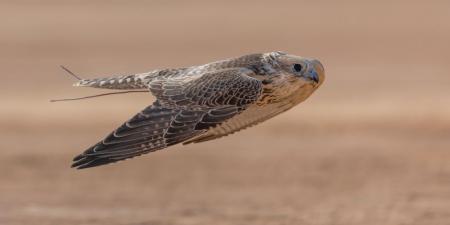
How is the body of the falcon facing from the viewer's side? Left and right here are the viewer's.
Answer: facing to the right of the viewer
